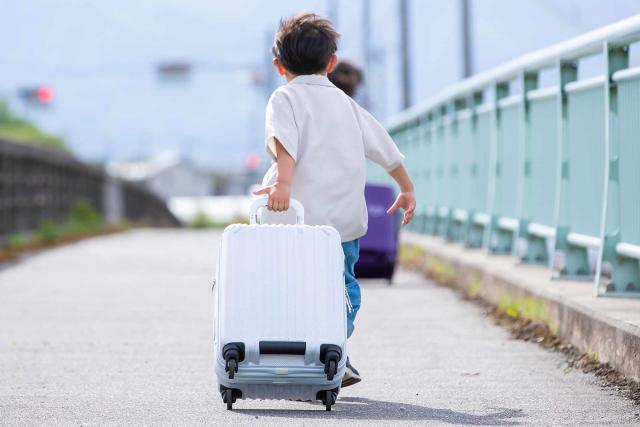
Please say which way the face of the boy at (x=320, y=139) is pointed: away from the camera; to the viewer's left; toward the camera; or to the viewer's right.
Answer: away from the camera

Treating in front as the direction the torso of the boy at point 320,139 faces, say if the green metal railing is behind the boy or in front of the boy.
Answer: in front

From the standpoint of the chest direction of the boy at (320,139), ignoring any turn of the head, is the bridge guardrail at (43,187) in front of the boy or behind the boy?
in front

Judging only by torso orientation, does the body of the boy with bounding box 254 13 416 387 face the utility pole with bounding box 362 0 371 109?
yes

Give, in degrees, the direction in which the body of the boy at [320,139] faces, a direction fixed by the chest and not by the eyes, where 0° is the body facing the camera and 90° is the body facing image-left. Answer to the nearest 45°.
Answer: approximately 180°

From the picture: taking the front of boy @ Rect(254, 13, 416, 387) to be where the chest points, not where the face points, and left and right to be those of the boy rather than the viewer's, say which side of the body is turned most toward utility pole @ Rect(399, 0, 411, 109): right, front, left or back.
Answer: front

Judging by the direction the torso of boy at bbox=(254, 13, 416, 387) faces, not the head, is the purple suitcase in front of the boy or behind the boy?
in front

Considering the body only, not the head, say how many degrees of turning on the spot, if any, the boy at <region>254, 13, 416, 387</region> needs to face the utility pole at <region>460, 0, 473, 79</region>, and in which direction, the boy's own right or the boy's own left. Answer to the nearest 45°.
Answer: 0° — they already face it

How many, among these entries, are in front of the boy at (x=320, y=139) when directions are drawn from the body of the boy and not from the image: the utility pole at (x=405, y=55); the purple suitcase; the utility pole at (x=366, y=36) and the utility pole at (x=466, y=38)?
4
